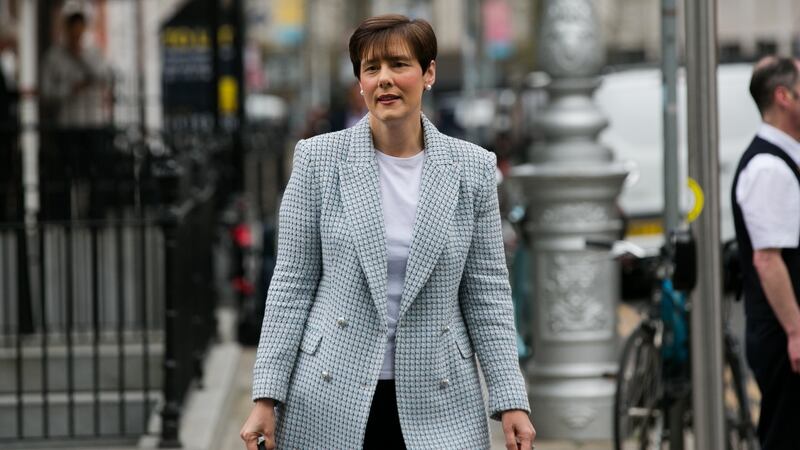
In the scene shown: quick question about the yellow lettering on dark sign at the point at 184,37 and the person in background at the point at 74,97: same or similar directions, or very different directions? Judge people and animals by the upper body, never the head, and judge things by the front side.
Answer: same or similar directions

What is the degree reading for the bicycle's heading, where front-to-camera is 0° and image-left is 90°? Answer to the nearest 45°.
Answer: approximately 45°

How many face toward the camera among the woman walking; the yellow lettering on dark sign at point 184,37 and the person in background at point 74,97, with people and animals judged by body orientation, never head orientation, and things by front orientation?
3

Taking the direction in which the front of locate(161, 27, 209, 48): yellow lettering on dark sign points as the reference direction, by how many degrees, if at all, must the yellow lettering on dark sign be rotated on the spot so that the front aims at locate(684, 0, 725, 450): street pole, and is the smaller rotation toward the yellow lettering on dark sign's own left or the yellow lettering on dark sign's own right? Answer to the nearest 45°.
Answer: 0° — it already faces it

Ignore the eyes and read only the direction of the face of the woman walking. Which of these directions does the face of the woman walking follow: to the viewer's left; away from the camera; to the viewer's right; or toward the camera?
toward the camera

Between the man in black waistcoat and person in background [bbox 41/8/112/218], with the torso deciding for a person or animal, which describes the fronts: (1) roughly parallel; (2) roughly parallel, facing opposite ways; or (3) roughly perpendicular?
roughly perpendicular

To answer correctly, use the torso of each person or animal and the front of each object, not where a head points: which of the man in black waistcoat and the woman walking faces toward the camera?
the woman walking

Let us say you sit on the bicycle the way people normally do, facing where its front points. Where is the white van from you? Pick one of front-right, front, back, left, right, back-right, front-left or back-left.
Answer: back-right

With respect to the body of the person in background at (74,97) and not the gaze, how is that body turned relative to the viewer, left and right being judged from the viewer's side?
facing the viewer

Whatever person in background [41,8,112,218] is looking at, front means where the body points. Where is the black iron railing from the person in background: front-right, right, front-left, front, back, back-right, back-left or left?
front

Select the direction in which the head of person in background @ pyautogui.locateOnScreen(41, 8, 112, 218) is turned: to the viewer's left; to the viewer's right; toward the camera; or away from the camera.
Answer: toward the camera

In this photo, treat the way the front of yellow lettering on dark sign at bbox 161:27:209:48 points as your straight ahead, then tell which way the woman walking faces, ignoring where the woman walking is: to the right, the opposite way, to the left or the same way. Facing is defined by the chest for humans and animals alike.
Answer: the same way

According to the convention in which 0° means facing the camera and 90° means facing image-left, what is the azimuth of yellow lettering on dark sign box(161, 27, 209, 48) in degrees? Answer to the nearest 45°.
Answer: approximately 0°
